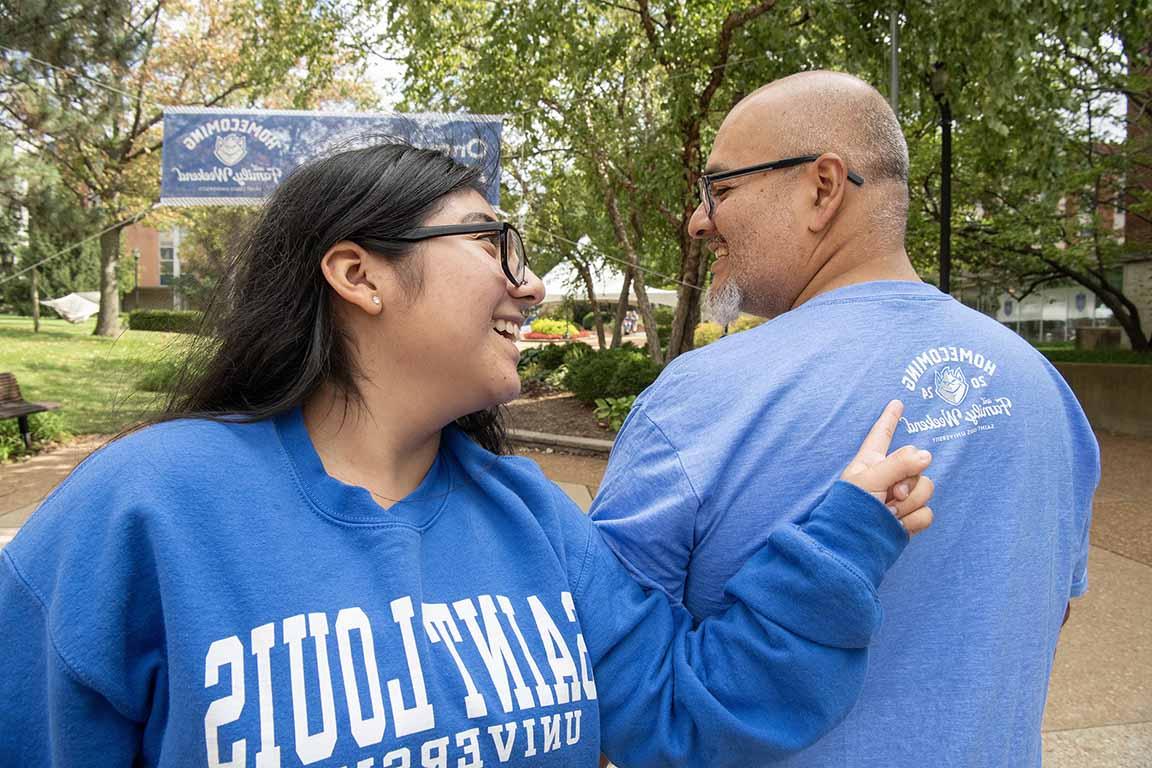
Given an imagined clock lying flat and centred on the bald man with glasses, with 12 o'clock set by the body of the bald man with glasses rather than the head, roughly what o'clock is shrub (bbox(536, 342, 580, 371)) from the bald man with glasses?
The shrub is roughly at 1 o'clock from the bald man with glasses.

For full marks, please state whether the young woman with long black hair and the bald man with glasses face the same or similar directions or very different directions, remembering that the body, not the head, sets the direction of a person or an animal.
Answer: very different directions

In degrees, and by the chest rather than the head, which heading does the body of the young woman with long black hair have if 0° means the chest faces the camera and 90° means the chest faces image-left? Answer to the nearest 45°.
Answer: approximately 315°

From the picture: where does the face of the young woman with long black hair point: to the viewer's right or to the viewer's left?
to the viewer's right

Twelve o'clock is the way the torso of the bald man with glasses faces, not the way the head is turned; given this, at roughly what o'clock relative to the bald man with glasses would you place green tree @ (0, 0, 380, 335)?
The green tree is roughly at 12 o'clock from the bald man with glasses.

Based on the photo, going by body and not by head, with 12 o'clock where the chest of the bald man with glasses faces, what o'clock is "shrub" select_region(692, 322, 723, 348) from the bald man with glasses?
The shrub is roughly at 1 o'clock from the bald man with glasses.

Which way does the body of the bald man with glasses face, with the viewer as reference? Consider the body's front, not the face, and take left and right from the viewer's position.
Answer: facing away from the viewer and to the left of the viewer

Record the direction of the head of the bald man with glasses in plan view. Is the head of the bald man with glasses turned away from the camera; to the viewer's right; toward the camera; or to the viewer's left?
to the viewer's left

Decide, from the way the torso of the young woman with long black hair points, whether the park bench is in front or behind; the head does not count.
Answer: behind
